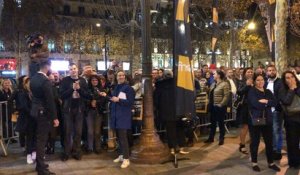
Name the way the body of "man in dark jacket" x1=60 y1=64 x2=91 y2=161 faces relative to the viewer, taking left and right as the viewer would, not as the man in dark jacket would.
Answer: facing the viewer

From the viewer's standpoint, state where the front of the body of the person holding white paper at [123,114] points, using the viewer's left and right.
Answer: facing the viewer and to the left of the viewer

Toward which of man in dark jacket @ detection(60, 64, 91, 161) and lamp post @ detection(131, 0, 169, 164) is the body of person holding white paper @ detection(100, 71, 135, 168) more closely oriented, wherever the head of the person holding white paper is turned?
the man in dark jacket

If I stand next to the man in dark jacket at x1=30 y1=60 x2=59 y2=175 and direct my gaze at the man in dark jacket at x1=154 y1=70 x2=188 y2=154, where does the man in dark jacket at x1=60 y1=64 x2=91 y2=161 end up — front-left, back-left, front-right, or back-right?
front-left
